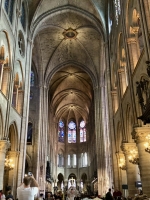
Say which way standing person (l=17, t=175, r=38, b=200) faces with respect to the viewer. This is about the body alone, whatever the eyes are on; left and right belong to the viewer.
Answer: facing away from the viewer
